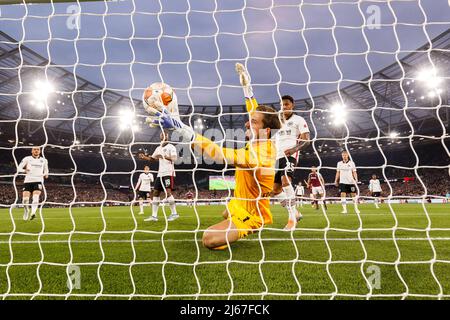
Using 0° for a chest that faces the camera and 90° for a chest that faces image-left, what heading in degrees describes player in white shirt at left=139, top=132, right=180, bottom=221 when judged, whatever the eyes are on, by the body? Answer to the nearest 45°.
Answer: approximately 45°

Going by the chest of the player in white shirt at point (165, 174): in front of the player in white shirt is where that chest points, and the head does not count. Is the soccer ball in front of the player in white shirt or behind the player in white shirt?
in front

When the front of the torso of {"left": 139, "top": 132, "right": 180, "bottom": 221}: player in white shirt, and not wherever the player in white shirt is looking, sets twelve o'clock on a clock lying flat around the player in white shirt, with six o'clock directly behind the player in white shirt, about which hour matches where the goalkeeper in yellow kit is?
The goalkeeper in yellow kit is roughly at 10 o'clock from the player in white shirt.
